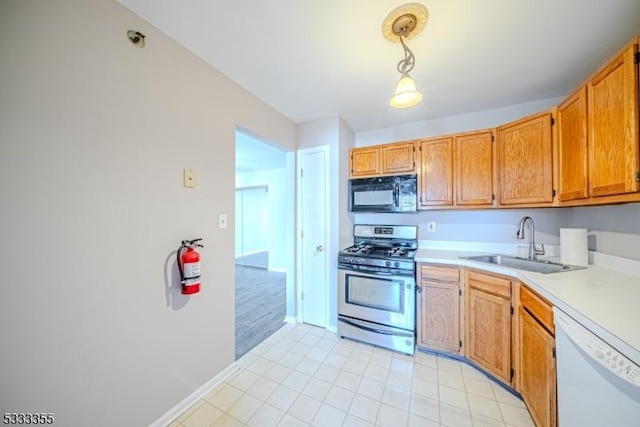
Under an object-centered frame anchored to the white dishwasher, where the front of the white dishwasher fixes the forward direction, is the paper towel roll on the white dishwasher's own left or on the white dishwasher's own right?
on the white dishwasher's own right

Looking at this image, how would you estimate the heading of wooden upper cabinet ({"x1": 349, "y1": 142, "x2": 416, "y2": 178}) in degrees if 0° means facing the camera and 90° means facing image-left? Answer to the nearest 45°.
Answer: approximately 0°

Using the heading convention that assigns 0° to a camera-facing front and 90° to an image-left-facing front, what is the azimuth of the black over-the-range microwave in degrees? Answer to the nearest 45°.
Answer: approximately 0°

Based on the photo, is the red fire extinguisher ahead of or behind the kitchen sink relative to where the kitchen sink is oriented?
ahead

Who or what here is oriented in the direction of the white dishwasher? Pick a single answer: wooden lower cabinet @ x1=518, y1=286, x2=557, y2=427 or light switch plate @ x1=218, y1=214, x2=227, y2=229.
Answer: the light switch plate

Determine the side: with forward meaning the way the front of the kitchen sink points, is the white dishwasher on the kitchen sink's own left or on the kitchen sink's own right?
on the kitchen sink's own left

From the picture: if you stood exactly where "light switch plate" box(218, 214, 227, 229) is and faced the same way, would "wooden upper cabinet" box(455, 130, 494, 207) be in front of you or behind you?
in front

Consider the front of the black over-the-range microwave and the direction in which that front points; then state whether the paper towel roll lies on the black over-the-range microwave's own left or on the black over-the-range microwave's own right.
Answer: on the black over-the-range microwave's own left

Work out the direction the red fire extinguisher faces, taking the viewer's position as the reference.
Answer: facing the viewer and to the right of the viewer

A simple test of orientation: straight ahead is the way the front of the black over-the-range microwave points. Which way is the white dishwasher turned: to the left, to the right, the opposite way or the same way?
to the right

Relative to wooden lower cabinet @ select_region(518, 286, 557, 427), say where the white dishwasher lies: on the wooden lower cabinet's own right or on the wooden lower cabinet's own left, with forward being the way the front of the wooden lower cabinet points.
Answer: on the wooden lower cabinet's own left

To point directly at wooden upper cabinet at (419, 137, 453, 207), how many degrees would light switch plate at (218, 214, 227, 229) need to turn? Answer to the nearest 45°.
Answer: approximately 45° to its left

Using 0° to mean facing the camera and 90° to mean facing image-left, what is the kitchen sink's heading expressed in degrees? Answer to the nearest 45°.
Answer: approximately 45°

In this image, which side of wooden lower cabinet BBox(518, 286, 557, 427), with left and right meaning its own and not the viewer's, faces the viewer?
left
